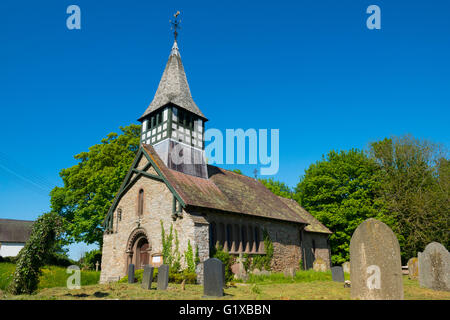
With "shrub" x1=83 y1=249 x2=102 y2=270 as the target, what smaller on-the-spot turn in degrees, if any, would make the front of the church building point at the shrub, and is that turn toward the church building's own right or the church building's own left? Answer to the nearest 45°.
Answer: approximately 90° to the church building's own right

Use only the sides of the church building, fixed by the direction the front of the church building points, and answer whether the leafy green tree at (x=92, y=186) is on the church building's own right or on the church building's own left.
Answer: on the church building's own right

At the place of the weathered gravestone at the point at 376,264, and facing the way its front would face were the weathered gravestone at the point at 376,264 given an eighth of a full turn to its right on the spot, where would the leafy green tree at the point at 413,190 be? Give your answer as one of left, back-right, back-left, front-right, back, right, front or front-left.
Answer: back-right

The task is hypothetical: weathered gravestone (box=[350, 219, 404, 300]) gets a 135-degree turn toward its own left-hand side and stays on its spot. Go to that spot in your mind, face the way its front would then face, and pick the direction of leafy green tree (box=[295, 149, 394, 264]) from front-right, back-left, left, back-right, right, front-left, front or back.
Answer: front-left

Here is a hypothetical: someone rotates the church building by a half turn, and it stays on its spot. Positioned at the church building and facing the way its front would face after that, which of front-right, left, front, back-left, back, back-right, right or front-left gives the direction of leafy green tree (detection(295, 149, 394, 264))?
front

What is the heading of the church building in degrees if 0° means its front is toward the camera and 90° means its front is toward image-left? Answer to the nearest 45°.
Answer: approximately 45°

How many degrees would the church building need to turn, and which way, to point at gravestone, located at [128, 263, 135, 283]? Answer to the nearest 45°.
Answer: approximately 45° to its left
